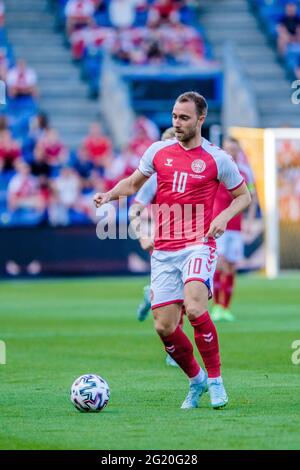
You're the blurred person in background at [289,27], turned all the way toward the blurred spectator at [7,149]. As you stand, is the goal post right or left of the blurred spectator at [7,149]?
left

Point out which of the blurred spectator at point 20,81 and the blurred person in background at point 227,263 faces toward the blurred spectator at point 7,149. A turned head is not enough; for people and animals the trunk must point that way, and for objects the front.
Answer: the blurred spectator at point 20,81

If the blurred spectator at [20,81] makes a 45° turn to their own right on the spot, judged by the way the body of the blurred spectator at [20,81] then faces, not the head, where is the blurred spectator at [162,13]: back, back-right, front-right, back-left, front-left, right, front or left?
back

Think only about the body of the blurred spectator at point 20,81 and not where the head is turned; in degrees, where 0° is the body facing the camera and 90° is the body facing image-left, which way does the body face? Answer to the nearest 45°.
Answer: approximately 0°

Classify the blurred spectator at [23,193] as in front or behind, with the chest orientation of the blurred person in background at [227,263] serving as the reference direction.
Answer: behind

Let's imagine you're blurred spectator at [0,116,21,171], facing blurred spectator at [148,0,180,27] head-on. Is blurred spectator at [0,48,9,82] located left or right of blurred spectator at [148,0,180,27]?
left
